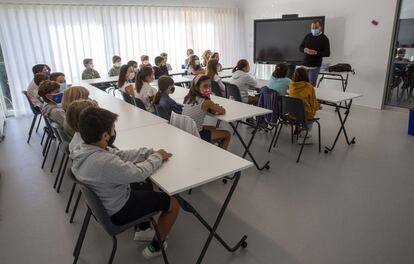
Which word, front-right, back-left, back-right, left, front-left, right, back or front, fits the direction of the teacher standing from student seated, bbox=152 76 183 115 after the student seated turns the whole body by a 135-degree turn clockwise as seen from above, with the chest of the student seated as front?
back

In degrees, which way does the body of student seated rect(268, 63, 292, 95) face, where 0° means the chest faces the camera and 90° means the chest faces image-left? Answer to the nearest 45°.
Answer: approximately 225°

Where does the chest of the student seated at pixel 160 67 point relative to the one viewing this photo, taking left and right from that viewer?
facing to the right of the viewer

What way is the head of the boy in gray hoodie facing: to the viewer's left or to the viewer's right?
to the viewer's right

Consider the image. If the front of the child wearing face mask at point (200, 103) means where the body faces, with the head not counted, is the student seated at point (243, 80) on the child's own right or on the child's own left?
on the child's own left

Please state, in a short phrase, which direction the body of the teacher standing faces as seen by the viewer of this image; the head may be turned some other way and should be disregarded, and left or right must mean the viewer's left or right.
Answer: facing the viewer and to the left of the viewer

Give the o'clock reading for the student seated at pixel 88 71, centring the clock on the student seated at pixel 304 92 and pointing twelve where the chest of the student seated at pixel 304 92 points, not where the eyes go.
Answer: the student seated at pixel 88 71 is roughly at 8 o'clock from the student seated at pixel 304 92.

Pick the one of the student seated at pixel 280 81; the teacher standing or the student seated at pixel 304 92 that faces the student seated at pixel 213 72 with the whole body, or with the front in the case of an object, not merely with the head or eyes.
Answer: the teacher standing

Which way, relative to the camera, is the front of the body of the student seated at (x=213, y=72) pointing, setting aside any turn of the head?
to the viewer's right

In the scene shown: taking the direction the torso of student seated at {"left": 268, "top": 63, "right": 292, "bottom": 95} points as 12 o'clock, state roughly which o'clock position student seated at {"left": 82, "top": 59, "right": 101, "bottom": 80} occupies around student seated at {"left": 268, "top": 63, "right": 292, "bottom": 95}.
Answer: student seated at {"left": 82, "top": 59, "right": 101, "bottom": 80} is roughly at 8 o'clock from student seated at {"left": 268, "top": 63, "right": 292, "bottom": 95}.
